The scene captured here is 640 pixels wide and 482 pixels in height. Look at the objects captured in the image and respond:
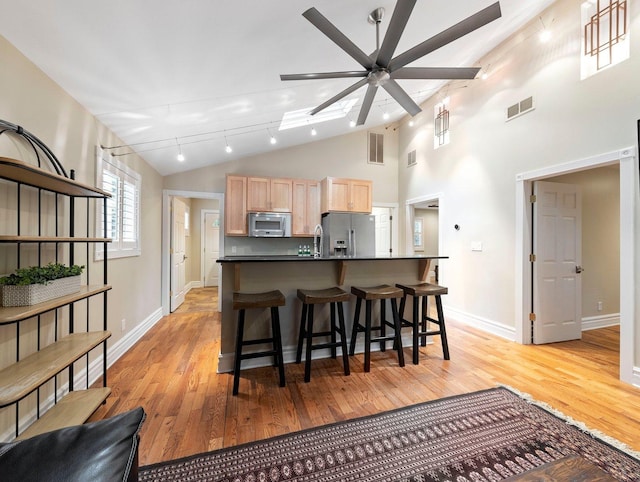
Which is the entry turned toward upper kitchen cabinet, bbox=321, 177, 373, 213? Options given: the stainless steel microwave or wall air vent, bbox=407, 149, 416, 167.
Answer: the wall air vent

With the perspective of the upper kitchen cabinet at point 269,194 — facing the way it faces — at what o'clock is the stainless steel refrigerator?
The stainless steel refrigerator is roughly at 9 o'clock from the upper kitchen cabinet.

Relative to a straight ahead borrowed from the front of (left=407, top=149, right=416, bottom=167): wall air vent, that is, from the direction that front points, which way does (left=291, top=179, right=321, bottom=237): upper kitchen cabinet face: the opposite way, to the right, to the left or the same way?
to the left

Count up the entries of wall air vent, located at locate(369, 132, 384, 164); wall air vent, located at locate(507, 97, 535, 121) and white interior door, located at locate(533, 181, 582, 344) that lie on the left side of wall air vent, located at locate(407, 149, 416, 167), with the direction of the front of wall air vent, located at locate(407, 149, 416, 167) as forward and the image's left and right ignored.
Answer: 2

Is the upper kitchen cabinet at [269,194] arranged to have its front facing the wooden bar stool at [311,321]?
yes

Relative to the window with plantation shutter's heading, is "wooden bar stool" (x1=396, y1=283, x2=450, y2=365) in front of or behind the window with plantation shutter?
in front

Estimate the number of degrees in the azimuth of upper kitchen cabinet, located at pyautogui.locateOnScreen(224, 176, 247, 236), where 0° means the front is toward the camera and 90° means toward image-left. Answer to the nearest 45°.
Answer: approximately 0°

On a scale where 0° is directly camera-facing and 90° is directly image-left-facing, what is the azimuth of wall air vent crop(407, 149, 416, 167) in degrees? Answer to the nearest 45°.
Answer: approximately 45°

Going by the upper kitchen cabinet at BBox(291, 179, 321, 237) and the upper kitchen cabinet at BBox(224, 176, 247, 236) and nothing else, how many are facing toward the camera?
2

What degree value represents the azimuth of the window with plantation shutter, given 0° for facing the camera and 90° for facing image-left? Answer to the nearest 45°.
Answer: approximately 315°

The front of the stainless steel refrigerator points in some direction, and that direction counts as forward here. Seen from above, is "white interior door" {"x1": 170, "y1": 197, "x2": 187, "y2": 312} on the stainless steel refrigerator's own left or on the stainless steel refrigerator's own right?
on the stainless steel refrigerator's own right

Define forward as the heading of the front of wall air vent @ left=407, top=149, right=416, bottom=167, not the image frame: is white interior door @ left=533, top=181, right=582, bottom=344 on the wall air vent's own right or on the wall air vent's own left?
on the wall air vent's own left
